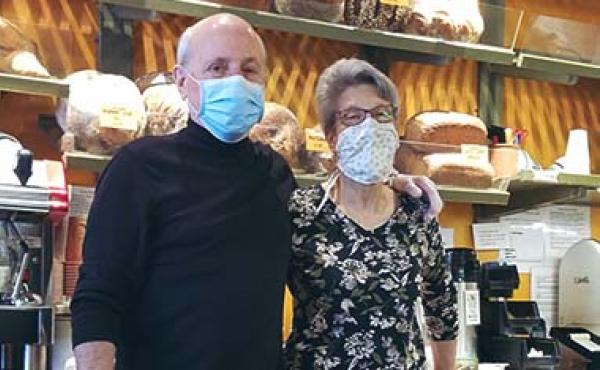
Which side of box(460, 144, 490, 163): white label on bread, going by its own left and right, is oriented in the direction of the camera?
front

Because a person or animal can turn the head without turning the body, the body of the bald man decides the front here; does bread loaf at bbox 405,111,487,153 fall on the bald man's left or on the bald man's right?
on the bald man's left

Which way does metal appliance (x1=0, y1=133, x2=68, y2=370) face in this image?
toward the camera

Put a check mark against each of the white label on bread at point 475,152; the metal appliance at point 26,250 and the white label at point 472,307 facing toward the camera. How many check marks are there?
3

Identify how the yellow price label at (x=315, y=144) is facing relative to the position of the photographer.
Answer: facing the viewer
